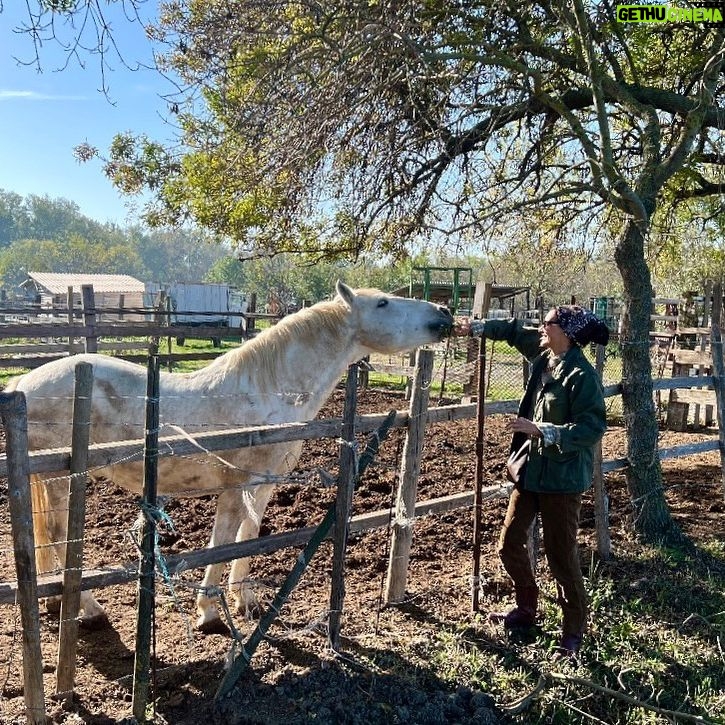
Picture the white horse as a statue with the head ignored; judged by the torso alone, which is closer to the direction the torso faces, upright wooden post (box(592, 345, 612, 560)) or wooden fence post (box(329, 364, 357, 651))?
the upright wooden post

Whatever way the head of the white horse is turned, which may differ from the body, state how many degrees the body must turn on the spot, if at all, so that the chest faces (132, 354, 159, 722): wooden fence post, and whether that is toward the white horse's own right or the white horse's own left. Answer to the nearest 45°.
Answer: approximately 90° to the white horse's own right

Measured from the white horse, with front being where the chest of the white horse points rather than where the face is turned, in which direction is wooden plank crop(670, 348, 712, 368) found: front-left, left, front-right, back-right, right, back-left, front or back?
front-left

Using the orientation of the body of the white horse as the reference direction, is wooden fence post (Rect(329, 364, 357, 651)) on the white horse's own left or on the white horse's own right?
on the white horse's own right

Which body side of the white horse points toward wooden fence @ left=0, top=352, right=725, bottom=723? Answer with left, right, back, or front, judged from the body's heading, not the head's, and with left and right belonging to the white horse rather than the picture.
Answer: right

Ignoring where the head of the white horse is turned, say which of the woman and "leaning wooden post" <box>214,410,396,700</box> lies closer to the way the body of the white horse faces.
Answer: the woman

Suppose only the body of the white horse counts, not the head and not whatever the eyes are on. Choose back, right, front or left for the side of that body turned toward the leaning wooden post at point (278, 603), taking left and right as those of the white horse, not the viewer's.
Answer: right

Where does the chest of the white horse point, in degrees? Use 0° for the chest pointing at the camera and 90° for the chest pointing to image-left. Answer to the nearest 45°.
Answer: approximately 270°

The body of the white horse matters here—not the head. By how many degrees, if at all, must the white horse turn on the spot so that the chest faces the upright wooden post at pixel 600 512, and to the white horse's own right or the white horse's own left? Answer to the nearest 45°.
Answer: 0° — it already faces it

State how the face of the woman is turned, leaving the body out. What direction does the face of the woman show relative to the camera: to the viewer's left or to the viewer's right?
to the viewer's left

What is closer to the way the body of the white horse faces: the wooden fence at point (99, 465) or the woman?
the woman
